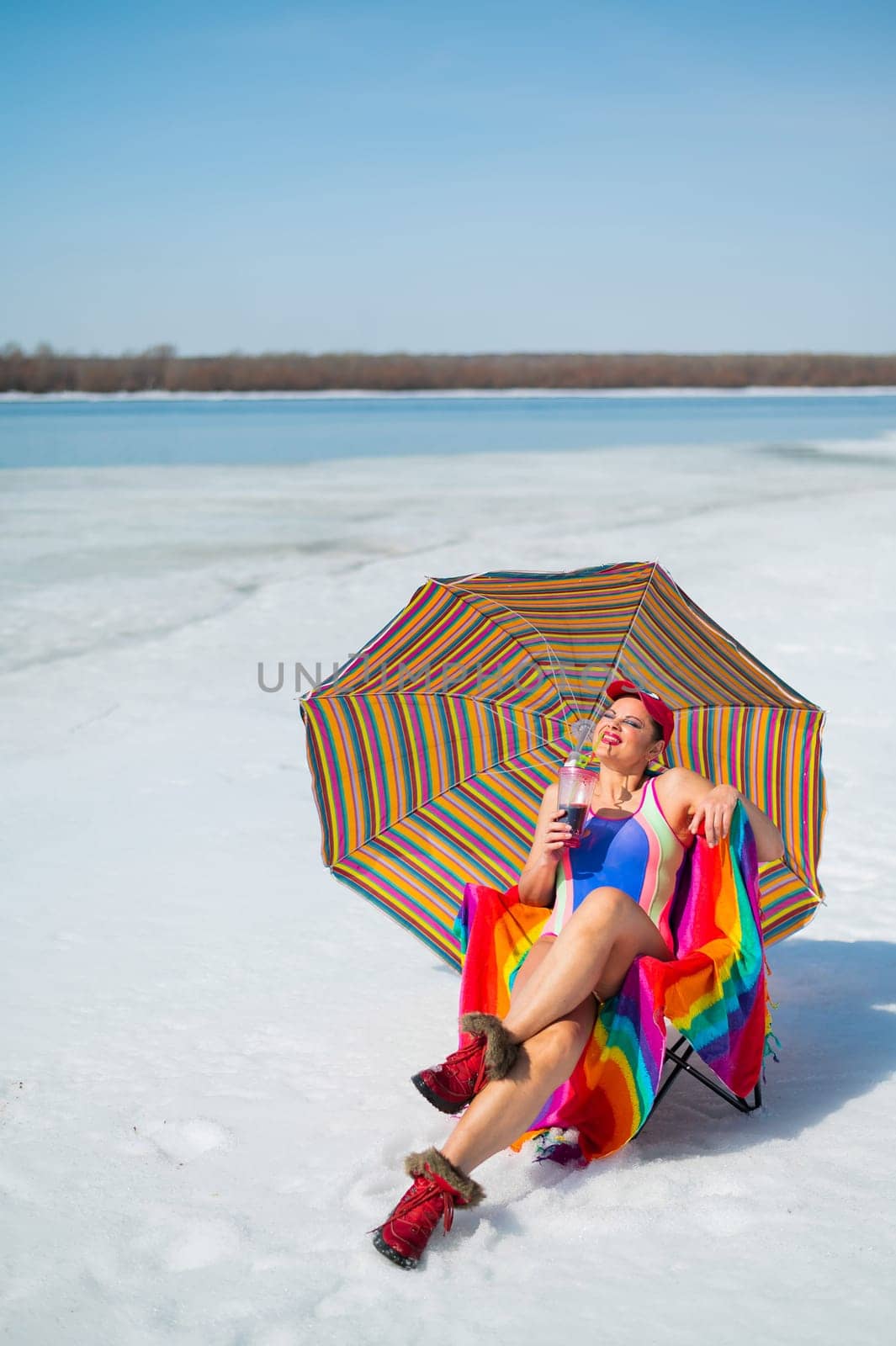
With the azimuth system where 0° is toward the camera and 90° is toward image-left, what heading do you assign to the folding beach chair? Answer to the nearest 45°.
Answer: approximately 45°

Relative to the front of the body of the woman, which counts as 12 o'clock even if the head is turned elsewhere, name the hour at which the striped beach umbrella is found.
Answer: The striped beach umbrella is roughly at 4 o'clock from the woman.

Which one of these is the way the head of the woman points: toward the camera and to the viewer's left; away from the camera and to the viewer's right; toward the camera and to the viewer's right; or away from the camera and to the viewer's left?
toward the camera and to the viewer's left

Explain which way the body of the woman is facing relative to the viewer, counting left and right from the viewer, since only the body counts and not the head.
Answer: facing the viewer and to the left of the viewer
